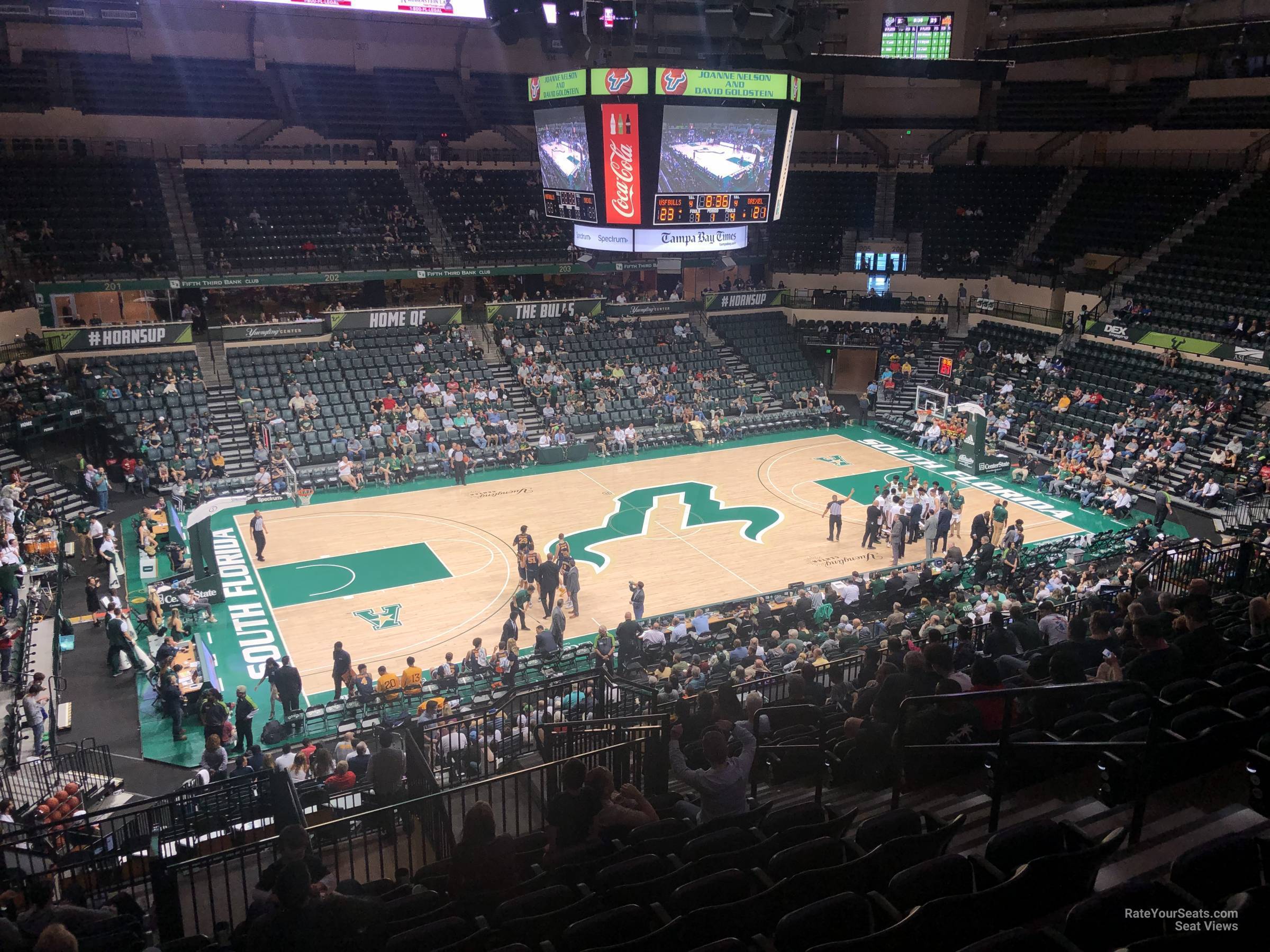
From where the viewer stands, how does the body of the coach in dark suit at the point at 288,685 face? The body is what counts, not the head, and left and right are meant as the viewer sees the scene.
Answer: facing away from the viewer

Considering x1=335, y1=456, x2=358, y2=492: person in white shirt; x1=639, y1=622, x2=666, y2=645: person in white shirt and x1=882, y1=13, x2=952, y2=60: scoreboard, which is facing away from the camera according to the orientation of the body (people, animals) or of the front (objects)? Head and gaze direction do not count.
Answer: x1=639, y1=622, x2=666, y2=645: person in white shirt

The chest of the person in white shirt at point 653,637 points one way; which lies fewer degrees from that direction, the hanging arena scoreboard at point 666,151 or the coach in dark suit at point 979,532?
the hanging arena scoreboard

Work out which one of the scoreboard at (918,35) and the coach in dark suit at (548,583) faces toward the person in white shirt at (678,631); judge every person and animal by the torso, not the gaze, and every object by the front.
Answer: the scoreboard

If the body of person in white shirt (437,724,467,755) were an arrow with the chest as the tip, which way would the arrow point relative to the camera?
away from the camera

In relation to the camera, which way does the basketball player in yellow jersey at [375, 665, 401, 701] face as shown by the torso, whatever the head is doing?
away from the camera

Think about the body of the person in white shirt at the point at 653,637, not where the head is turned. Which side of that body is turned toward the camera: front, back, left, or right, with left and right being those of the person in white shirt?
back

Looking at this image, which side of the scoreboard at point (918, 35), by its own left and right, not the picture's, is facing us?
front

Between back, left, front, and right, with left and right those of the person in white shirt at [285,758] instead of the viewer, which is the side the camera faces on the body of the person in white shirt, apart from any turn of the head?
back

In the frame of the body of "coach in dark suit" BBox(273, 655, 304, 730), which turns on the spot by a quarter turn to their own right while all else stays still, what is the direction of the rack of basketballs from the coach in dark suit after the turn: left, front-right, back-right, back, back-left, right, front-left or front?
back-right

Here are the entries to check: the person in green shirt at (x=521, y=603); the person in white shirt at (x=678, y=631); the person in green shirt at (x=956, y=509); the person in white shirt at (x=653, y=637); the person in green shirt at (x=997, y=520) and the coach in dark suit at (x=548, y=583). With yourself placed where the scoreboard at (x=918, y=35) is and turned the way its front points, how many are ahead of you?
6

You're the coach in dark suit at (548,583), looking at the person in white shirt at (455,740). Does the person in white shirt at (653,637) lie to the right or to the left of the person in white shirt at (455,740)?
left

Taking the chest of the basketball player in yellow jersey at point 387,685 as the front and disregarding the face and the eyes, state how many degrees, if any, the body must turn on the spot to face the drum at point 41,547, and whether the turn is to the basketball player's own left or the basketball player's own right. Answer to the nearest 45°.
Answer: approximately 45° to the basketball player's own left
